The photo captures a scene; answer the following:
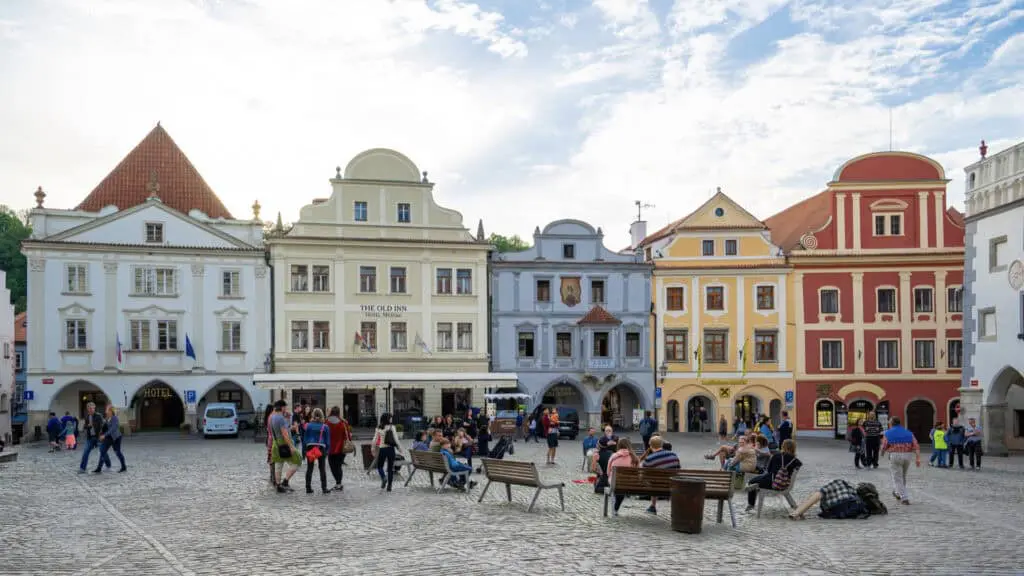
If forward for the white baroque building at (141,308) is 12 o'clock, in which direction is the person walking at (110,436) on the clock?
The person walking is roughly at 12 o'clock from the white baroque building.

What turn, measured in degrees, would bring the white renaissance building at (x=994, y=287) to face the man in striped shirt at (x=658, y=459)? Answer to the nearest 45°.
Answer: approximately 45° to its left

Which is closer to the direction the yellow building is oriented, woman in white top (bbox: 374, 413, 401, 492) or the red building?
the woman in white top

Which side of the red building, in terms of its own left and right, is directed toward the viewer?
front

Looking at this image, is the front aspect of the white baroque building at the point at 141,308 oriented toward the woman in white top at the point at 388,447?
yes

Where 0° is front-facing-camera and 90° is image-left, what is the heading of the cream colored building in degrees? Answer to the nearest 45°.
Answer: approximately 0°

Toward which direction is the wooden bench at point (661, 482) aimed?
away from the camera

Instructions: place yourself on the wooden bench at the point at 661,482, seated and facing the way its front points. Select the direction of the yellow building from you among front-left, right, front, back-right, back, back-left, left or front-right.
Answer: front

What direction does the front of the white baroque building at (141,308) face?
toward the camera

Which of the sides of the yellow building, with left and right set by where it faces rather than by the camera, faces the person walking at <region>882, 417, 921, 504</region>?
front
